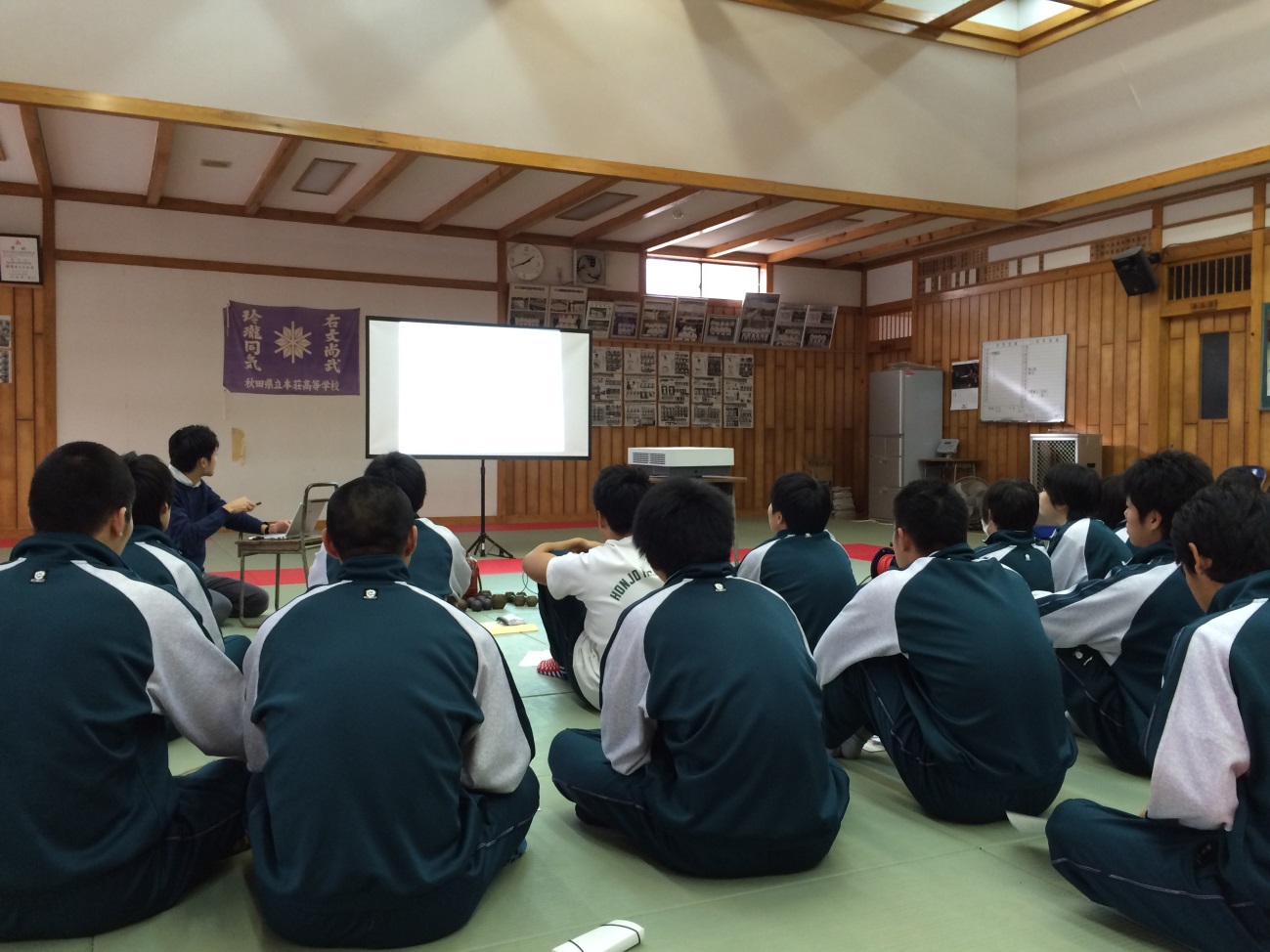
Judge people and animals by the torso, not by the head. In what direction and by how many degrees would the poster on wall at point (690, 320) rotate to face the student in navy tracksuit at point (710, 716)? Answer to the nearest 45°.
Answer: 0° — it already faces them

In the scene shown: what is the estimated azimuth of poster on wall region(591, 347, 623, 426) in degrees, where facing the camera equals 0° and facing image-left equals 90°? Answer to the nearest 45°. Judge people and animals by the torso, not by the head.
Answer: approximately 0°

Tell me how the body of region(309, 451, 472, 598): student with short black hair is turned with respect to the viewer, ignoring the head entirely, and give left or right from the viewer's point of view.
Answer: facing away from the viewer

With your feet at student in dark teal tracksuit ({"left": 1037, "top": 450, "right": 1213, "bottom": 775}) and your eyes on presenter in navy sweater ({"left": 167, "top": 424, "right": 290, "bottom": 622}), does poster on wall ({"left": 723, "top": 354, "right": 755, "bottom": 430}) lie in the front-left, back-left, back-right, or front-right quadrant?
front-right

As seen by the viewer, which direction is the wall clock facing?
toward the camera

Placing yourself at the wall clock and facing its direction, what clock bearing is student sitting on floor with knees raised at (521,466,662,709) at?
The student sitting on floor with knees raised is roughly at 12 o'clock from the wall clock.

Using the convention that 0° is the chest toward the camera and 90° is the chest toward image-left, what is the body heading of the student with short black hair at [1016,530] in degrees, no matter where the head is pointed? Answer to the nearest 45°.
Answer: approximately 135°

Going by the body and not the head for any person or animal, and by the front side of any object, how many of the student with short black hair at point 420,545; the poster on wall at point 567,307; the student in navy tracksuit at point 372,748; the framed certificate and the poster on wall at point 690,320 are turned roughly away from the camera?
2

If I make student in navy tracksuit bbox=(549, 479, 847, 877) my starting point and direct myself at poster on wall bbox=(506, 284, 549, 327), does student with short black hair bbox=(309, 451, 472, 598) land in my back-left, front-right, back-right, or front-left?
front-left

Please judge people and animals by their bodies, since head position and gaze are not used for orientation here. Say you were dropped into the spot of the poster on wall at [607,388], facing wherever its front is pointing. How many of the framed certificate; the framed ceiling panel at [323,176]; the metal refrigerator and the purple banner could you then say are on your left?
1

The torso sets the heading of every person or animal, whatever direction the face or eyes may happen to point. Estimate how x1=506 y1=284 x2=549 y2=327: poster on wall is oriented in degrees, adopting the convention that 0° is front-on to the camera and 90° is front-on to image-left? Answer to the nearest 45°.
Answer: approximately 0°

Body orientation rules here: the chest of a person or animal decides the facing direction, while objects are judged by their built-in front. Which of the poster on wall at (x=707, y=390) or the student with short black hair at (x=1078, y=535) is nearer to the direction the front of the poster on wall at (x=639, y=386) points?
the student with short black hair

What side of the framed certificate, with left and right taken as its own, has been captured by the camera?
front

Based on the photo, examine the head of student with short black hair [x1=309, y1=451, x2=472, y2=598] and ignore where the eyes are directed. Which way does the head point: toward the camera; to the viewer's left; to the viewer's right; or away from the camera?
away from the camera

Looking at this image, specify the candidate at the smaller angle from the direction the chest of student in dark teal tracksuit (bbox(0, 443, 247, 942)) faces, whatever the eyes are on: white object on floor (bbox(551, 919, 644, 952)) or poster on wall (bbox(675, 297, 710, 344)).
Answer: the poster on wall

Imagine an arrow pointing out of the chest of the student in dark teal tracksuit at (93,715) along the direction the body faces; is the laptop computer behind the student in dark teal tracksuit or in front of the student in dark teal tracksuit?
in front

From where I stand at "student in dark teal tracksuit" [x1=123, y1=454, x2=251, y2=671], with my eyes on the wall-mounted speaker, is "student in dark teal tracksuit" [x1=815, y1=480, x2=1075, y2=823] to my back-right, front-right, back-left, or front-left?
front-right

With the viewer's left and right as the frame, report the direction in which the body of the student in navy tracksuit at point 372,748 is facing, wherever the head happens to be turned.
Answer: facing away from the viewer

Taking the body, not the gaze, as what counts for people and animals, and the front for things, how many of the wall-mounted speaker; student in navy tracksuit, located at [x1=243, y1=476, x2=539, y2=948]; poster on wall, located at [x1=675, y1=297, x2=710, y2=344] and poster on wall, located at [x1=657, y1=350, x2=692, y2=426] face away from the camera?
1
